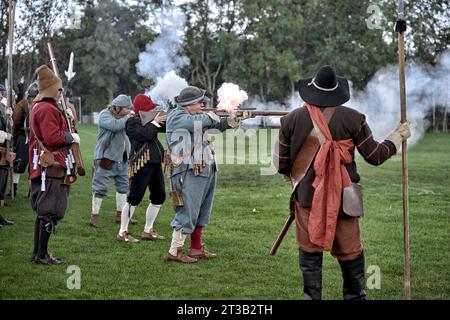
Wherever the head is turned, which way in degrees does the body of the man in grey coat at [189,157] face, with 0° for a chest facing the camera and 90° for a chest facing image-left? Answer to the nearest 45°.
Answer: approximately 270°

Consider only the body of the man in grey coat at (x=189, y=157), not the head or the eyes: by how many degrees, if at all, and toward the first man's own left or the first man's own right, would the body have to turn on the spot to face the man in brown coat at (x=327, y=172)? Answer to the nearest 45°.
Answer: approximately 45° to the first man's own right

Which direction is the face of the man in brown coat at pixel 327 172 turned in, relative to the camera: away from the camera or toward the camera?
away from the camera

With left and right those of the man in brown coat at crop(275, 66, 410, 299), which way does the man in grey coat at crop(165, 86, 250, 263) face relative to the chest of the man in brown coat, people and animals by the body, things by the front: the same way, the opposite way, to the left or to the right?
to the right

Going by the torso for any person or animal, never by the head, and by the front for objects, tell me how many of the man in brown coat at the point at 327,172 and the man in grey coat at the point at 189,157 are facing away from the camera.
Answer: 1

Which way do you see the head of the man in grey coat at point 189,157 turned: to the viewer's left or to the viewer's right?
to the viewer's right

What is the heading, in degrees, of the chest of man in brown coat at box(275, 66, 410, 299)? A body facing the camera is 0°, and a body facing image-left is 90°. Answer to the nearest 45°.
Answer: approximately 180°

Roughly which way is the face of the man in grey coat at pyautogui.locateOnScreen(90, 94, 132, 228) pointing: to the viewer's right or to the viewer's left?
to the viewer's right

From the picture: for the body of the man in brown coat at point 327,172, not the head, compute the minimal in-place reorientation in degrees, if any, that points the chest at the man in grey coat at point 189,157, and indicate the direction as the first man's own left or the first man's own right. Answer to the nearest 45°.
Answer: approximately 45° to the first man's own left
